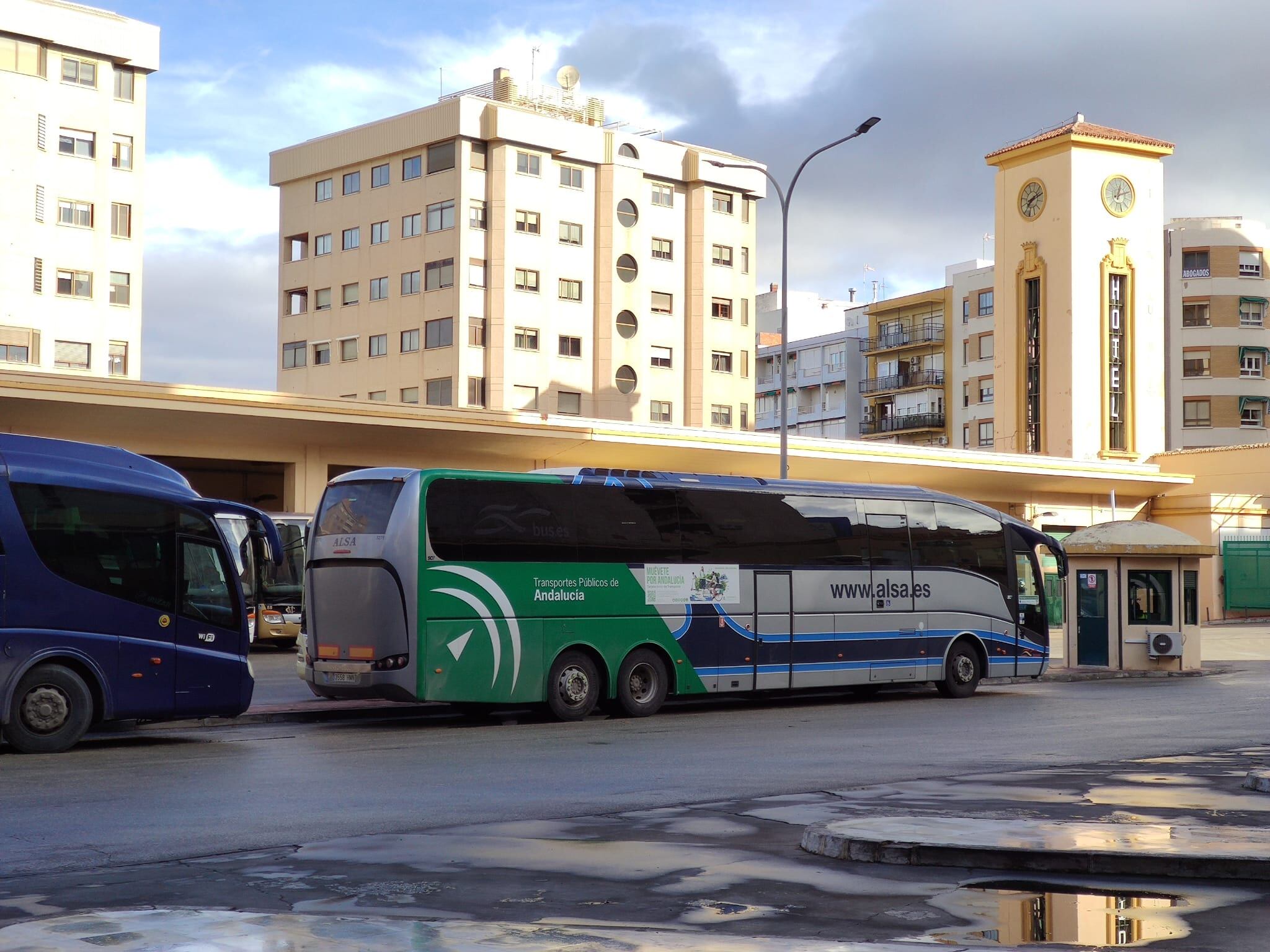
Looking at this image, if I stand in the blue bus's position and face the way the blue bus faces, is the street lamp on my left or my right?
on my left

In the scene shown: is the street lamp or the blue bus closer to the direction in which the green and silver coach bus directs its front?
the street lamp

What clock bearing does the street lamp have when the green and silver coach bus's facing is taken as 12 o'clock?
The street lamp is roughly at 11 o'clock from the green and silver coach bus.

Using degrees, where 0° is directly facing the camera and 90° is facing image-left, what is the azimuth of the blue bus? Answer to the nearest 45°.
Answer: approximately 270°

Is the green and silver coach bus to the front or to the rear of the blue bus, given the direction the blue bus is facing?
to the front

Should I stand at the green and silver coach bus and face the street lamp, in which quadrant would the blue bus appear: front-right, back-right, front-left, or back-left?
back-left

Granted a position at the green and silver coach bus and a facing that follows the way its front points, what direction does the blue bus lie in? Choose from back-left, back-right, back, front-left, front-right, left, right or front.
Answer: back

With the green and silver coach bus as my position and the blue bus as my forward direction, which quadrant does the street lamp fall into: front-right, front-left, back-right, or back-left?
back-right

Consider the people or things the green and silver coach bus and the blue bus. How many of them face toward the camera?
0

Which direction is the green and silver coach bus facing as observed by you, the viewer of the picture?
facing away from the viewer and to the right of the viewer
